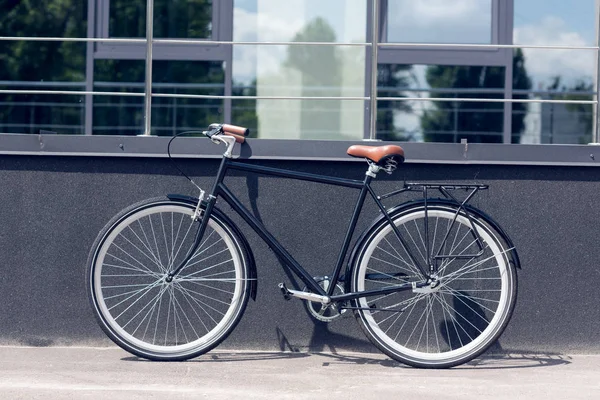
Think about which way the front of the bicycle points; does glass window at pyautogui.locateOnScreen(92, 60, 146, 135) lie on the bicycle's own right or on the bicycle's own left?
on the bicycle's own right

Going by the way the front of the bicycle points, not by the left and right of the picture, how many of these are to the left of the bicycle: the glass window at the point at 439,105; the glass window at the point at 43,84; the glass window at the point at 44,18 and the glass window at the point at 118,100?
0

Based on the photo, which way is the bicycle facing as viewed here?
to the viewer's left

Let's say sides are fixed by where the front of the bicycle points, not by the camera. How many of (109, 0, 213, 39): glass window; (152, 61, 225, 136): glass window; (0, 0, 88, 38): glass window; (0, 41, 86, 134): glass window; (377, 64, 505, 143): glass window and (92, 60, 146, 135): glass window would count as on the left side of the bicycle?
0

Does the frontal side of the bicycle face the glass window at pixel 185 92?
no

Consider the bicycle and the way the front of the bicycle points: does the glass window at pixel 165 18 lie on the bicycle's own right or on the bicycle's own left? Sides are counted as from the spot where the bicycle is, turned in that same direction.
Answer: on the bicycle's own right

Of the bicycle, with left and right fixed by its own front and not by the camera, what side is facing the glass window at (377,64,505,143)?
right

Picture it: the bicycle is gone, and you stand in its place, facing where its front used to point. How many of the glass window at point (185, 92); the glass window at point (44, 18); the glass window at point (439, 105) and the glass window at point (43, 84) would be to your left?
0
